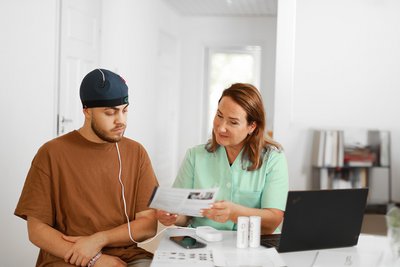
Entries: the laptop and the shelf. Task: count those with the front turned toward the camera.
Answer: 1

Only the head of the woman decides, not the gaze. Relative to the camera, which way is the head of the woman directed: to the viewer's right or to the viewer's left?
to the viewer's left

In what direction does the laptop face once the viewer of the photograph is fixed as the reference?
facing away from the viewer and to the left of the viewer

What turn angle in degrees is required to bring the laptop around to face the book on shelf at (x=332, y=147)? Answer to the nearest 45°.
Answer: approximately 45° to its right

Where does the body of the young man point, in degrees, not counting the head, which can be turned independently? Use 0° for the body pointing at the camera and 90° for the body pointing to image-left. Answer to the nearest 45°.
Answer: approximately 315°

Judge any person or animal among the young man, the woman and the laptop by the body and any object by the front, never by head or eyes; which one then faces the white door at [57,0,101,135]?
the laptop

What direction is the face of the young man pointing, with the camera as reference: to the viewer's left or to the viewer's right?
to the viewer's right

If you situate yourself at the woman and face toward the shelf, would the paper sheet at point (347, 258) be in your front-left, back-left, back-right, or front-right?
back-right
